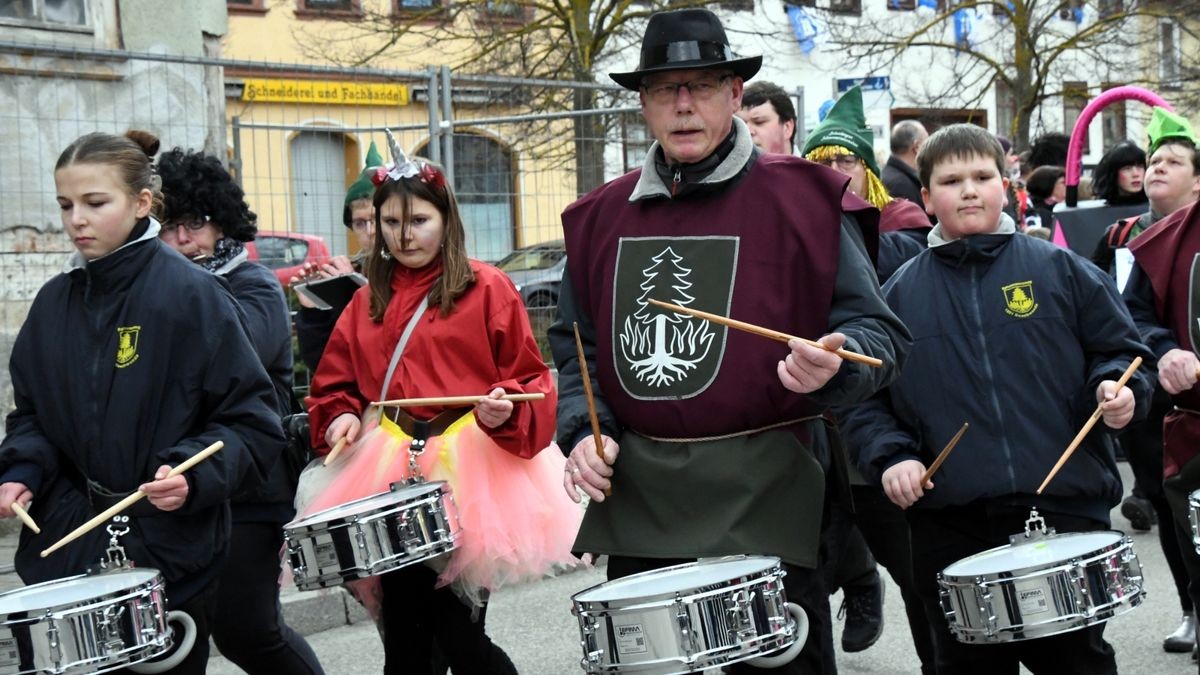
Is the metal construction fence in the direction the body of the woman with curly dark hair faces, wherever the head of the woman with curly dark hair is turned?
no

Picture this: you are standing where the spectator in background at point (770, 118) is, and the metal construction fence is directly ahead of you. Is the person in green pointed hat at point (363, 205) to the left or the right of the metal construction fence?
left

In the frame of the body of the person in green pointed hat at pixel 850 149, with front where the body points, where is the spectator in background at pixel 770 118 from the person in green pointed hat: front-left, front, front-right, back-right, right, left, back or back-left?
right

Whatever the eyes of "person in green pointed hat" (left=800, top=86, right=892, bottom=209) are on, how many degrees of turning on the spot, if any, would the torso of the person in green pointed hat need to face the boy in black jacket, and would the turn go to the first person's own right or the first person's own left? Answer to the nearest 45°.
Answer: approximately 45° to the first person's own left

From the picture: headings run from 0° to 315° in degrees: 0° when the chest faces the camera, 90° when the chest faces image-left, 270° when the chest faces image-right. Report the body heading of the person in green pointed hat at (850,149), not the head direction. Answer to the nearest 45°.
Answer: approximately 45°

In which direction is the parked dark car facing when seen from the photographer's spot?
facing to the left of the viewer

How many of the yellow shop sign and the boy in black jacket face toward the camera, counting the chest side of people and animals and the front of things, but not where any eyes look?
2

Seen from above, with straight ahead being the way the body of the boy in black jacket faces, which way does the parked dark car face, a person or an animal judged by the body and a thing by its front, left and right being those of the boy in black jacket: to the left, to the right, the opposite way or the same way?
to the right

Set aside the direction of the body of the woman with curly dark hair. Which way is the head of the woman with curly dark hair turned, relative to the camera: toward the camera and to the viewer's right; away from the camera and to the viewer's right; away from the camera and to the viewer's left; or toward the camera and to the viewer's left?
toward the camera and to the viewer's left

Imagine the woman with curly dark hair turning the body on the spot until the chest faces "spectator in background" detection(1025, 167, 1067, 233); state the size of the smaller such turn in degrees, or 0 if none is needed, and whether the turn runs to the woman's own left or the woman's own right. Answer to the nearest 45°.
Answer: approximately 180°

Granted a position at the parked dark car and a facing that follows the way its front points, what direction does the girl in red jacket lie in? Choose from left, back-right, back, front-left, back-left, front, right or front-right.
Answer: left

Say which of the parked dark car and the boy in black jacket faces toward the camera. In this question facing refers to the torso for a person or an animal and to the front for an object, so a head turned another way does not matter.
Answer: the boy in black jacket

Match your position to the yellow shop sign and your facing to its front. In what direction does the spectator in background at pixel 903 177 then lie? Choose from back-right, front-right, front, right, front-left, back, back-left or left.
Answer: front-left

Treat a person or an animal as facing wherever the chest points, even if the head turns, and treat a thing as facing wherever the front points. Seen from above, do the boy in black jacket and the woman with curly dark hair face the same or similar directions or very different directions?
same or similar directions

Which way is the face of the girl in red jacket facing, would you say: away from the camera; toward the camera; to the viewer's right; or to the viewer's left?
toward the camera

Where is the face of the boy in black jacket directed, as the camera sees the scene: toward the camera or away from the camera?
toward the camera

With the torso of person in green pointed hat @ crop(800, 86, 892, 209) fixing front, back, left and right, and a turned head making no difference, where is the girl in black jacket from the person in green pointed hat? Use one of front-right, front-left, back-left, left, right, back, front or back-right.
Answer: front

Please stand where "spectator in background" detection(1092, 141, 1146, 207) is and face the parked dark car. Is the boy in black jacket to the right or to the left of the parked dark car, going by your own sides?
left
